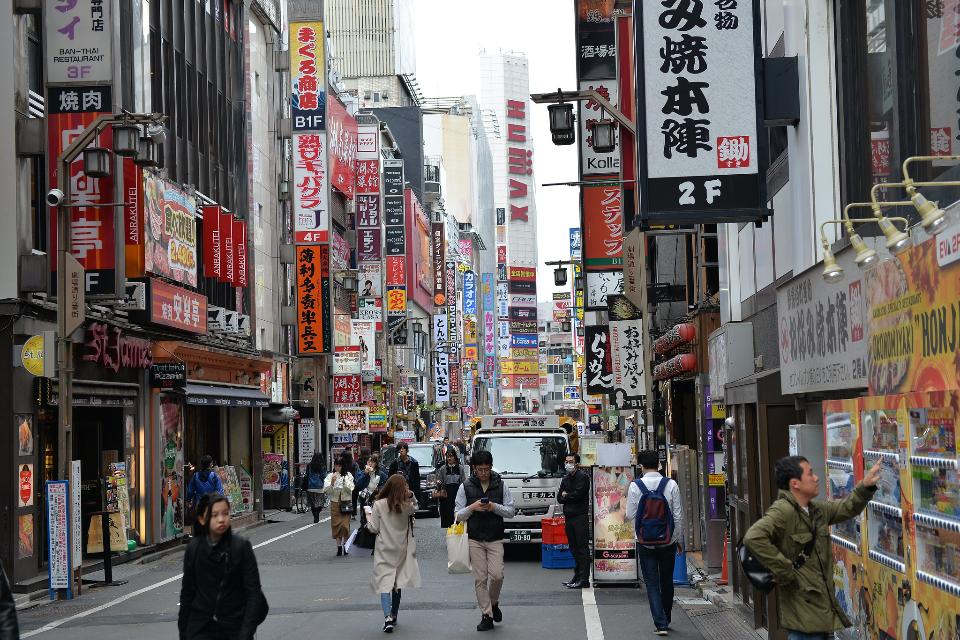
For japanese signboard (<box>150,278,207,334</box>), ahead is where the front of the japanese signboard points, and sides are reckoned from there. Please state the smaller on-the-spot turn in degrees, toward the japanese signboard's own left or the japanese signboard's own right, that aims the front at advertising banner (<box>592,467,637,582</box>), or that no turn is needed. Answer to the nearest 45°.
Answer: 0° — it already faces it

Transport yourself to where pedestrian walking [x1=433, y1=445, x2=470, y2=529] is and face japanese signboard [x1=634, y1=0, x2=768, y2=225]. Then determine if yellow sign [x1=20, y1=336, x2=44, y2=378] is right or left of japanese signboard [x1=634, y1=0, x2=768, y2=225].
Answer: right

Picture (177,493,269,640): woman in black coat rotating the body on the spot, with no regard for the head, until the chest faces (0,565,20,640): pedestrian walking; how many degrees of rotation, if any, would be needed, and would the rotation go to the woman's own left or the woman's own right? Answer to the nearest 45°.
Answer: approximately 45° to the woman's own right

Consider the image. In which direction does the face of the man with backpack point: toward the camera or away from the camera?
away from the camera

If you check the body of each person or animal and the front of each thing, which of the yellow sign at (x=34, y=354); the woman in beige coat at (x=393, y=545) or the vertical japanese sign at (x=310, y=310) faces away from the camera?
the woman in beige coat

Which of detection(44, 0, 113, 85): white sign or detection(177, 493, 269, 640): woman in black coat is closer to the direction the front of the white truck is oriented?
the woman in black coat

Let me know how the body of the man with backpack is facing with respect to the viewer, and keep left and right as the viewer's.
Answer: facing away from the viewer

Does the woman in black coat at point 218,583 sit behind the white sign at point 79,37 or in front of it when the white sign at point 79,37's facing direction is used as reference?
in front

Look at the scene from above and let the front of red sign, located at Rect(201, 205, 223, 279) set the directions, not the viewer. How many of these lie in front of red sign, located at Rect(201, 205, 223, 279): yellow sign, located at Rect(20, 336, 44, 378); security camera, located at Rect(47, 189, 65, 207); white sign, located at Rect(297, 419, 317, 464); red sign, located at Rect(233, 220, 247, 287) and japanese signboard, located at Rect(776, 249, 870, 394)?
3

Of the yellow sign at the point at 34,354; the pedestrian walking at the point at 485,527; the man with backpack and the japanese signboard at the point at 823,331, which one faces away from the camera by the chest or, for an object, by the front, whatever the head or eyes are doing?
the man with backpack

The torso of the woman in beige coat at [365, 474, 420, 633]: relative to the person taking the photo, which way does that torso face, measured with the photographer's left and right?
facing away from the viewer

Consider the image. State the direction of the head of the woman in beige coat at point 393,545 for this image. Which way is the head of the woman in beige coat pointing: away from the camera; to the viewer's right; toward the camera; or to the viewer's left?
away from the camera

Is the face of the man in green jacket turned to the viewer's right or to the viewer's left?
to the viewer's right
